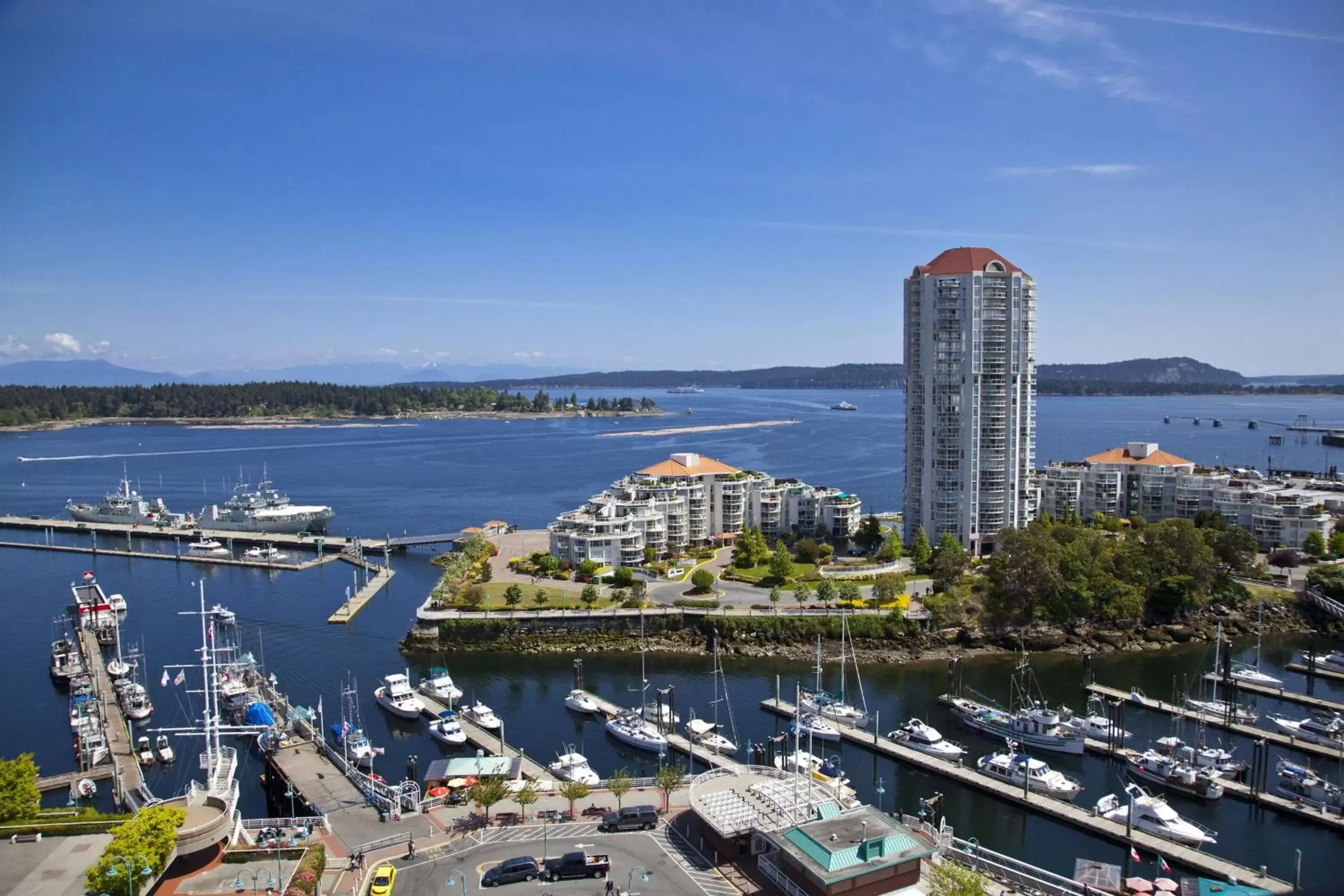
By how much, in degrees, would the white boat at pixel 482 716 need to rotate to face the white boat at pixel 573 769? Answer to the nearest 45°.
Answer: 0° — it already faces it

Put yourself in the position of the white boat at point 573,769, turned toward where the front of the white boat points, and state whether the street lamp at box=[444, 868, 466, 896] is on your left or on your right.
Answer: on your right

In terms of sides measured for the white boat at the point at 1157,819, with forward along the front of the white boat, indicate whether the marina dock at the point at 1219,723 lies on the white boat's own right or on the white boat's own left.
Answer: on the white boat's own left

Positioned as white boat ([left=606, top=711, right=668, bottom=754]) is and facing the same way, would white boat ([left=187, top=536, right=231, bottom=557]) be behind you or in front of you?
behind

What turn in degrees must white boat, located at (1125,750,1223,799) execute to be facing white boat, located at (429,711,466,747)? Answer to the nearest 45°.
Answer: approximately 45° to its left

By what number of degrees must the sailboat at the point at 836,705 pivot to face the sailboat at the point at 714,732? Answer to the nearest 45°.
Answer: approximately 90° to its right

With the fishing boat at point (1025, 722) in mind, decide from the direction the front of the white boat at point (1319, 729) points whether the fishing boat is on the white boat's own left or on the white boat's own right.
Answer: on the white boat's own left

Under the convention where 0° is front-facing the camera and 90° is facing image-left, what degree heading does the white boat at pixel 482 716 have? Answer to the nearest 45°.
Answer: approximately 315°
